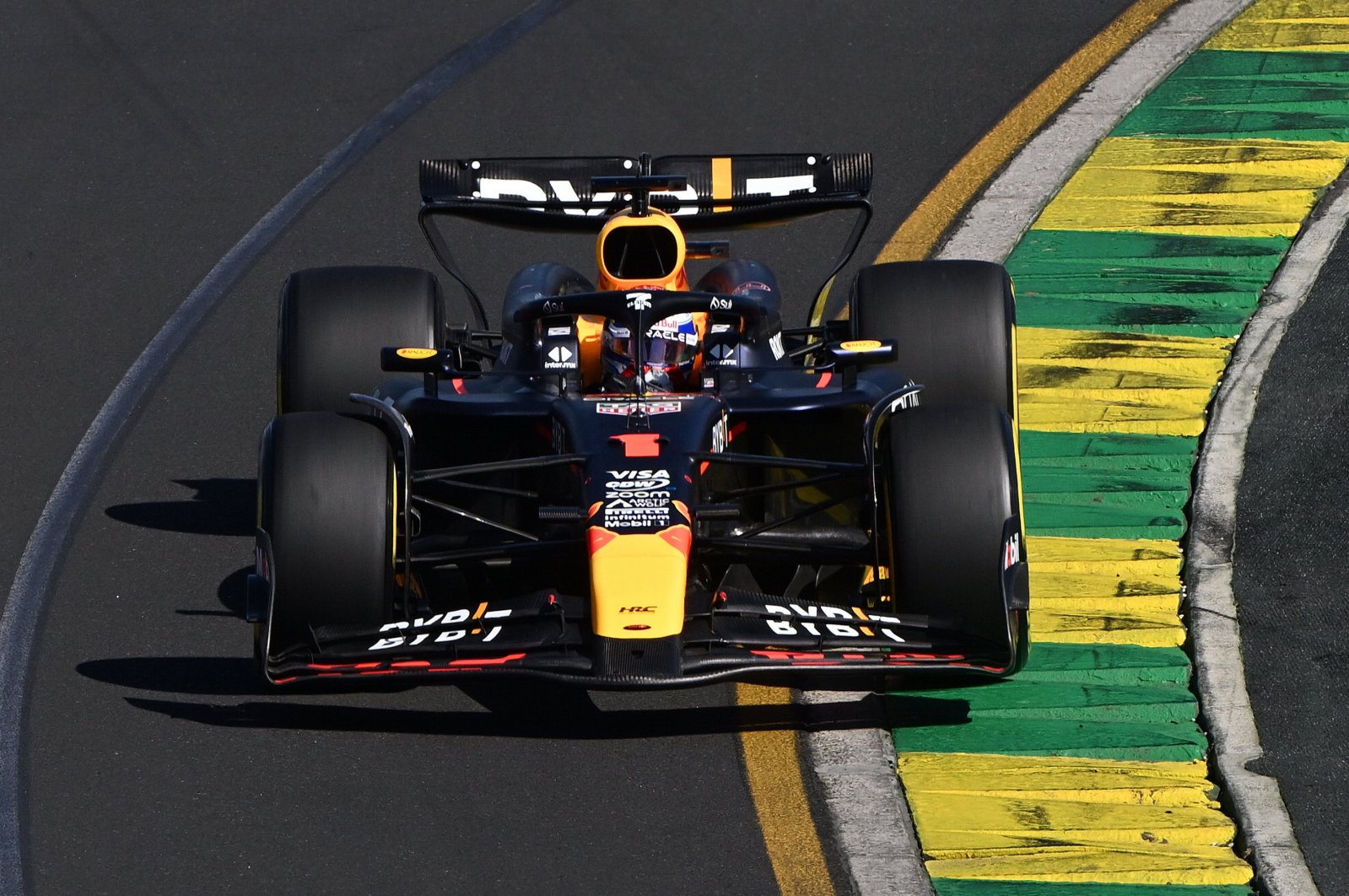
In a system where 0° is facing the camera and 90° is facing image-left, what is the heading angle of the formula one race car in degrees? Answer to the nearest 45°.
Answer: approximately 0°
